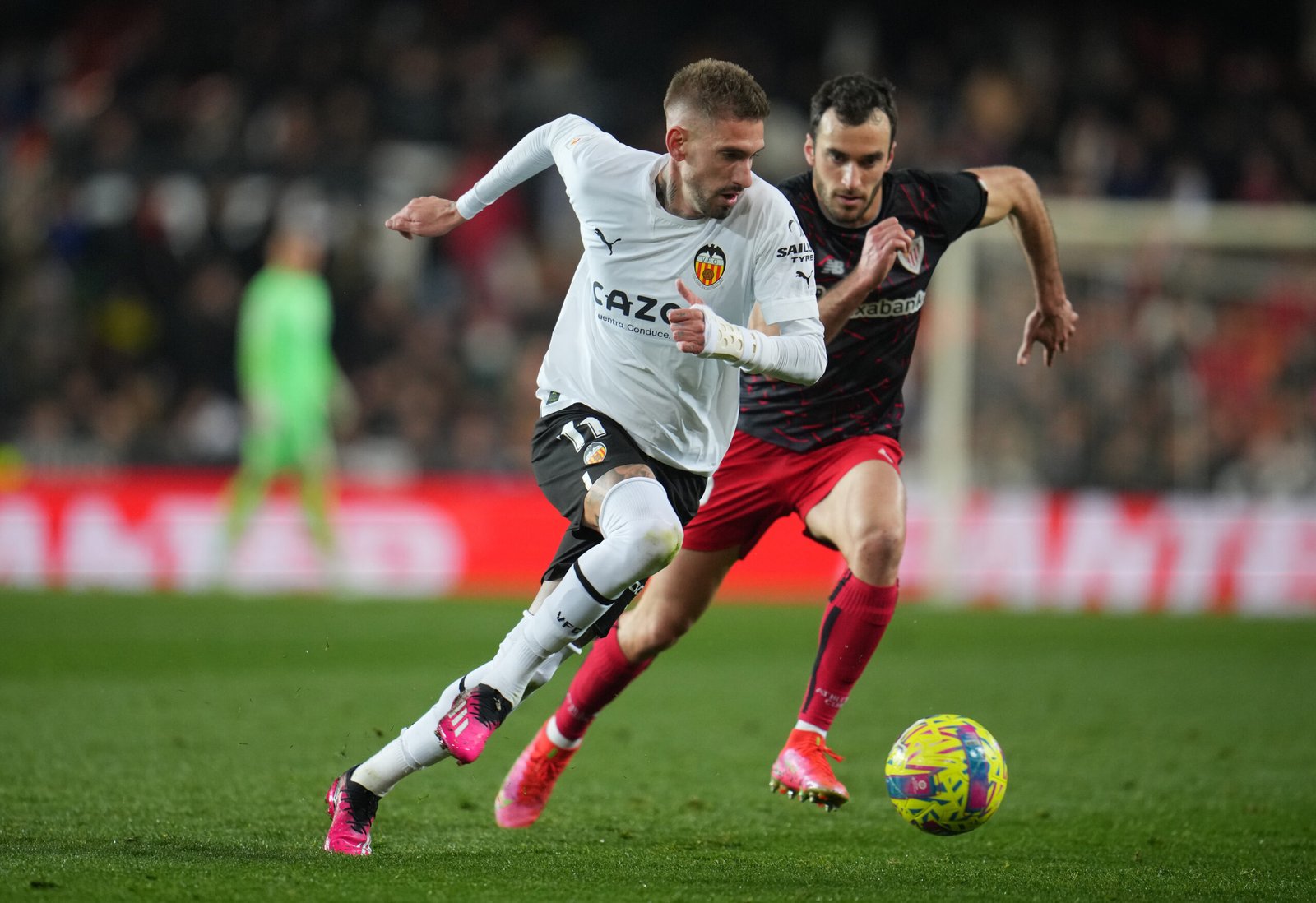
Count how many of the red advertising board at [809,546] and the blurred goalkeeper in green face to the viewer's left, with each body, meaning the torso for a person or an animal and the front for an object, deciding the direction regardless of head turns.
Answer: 0

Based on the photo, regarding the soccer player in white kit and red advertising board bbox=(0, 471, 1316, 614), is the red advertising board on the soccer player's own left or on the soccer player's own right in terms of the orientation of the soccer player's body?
on the soccer player's own left

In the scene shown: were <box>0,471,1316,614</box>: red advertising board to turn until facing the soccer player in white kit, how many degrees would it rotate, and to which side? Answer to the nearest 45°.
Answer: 0° — it already faces them

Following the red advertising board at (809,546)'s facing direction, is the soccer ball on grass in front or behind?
in front

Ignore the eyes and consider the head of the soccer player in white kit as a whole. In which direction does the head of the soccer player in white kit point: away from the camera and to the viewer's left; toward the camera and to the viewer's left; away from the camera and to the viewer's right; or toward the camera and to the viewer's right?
toward the camera and to the viewer's right

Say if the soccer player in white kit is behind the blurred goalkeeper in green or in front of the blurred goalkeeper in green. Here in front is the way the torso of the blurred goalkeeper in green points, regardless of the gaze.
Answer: in front

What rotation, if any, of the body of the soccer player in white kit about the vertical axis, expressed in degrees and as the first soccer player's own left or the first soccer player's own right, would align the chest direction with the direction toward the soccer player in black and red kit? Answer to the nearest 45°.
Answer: approximately 90° to the first soccer player's own left

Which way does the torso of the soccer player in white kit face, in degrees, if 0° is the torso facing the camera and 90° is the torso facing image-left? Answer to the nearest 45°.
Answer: approximately 315°

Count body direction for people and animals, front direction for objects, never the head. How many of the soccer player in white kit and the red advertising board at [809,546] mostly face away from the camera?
0
